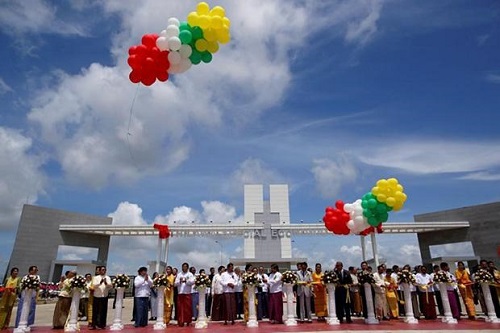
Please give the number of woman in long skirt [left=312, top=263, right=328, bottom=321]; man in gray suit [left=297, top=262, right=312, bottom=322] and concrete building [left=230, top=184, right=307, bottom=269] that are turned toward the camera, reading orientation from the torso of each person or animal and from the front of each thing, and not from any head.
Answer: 3

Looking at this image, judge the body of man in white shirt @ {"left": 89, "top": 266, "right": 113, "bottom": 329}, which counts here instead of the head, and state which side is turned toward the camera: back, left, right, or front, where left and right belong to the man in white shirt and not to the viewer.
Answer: front

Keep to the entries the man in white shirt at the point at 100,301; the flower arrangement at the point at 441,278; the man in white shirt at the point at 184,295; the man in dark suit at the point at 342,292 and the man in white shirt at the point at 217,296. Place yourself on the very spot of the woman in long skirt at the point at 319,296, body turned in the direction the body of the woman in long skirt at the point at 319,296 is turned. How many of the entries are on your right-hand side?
3

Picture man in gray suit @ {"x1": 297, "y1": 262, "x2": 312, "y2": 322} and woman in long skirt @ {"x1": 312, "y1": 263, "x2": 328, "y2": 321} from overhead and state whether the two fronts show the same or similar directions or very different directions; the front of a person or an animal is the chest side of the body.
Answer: same or similar directions

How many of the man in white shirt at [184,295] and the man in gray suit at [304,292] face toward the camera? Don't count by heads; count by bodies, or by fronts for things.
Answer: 2

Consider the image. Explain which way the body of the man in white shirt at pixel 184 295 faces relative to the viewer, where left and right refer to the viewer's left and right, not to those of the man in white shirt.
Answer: facing the viewer

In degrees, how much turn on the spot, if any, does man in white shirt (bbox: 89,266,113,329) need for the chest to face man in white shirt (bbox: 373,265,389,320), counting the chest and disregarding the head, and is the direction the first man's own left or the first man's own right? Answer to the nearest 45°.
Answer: approximately 90° to the first man's own left

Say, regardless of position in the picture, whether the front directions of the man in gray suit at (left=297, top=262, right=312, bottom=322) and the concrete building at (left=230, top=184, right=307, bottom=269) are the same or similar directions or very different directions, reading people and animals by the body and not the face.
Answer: same or similar directions

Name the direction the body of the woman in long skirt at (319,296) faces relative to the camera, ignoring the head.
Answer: toward the camera
